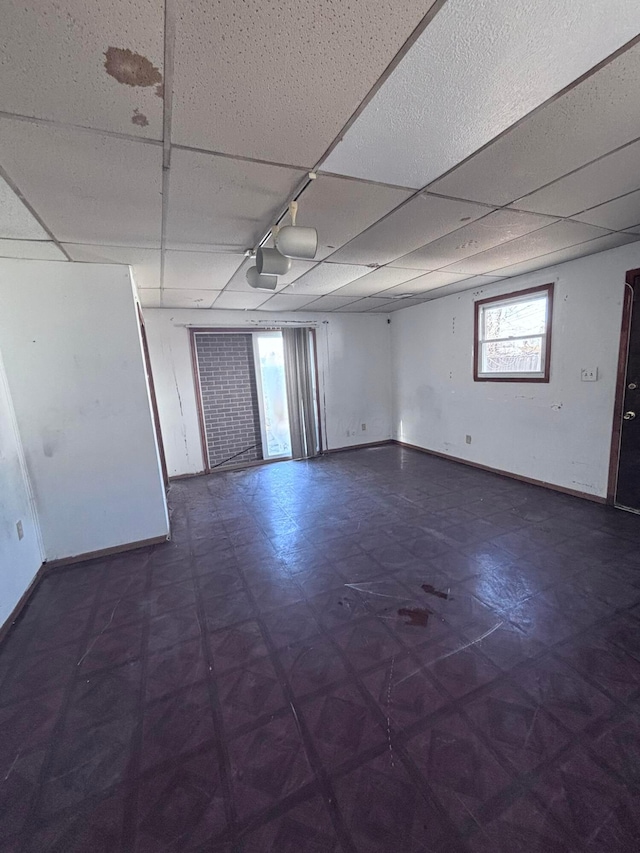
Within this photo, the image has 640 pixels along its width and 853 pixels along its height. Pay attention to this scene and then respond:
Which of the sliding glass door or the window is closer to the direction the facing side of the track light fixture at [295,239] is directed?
the window

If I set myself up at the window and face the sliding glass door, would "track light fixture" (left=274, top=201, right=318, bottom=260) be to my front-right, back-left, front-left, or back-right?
front-left

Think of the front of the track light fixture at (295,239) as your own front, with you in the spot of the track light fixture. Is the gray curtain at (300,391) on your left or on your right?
on your left

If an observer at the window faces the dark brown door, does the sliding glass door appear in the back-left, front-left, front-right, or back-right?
back-right

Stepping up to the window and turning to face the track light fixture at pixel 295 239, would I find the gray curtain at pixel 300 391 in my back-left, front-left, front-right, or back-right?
front-right

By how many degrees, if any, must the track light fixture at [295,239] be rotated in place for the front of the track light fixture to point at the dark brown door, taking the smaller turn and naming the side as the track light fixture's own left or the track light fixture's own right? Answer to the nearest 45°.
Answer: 0° — it already faces it

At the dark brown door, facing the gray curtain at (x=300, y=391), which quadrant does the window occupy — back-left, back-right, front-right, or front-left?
front-right

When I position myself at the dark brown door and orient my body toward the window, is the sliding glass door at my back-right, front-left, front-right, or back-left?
front-left

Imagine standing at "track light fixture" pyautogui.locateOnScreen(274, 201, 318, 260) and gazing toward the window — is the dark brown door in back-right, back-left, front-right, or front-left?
front-right

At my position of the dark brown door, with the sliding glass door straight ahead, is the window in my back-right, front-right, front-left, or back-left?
front-right

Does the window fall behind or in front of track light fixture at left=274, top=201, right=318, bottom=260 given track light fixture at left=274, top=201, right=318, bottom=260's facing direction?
in front

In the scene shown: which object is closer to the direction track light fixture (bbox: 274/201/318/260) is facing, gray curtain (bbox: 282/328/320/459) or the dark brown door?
the dark brown door

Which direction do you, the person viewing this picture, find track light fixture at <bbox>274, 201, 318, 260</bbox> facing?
facing to the right of the viewer
